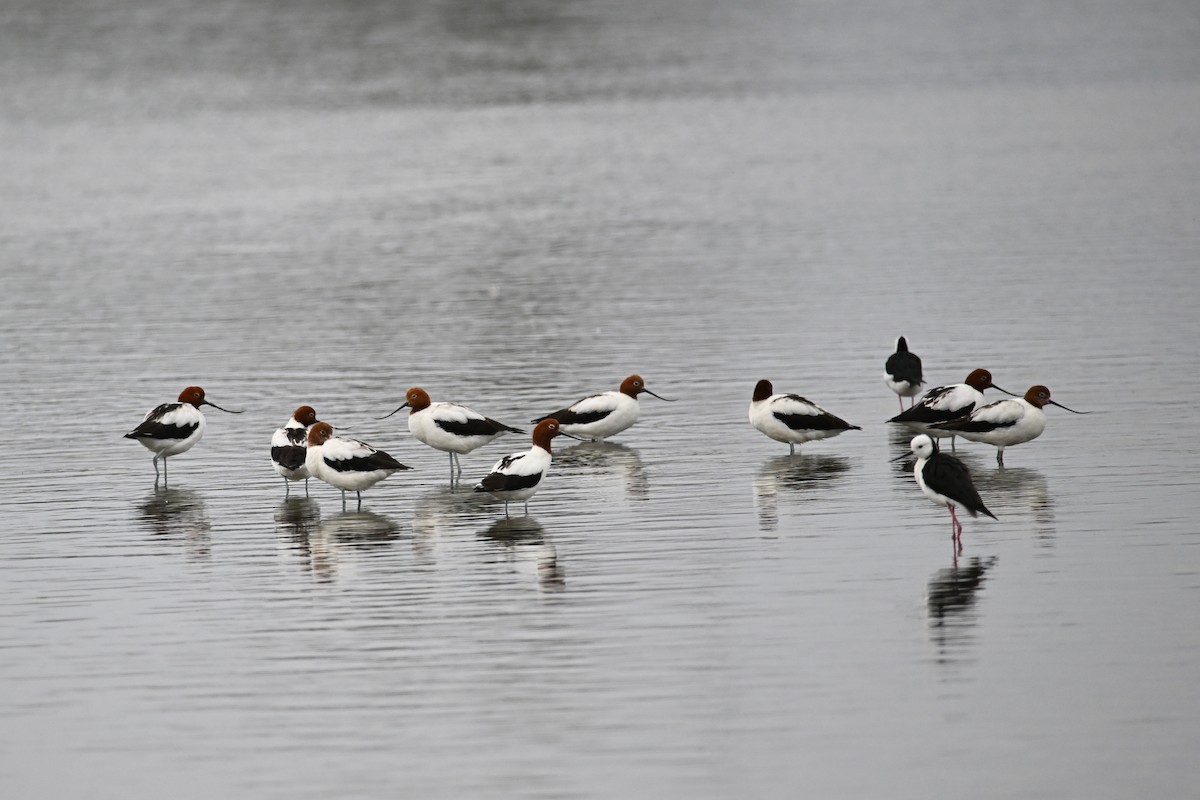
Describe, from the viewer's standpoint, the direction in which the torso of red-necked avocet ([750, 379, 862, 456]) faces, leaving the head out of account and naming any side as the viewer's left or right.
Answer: facing to the left of the viewer

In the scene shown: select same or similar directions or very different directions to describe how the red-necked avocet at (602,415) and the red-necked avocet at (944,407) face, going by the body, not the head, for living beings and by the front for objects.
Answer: same or similar directions

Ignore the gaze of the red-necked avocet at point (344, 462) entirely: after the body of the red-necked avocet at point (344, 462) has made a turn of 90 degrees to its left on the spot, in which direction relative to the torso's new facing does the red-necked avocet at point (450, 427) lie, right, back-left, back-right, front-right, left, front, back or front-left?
back-left

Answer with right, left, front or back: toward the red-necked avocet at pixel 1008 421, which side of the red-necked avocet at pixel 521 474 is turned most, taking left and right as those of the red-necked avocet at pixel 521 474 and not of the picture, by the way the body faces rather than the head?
front

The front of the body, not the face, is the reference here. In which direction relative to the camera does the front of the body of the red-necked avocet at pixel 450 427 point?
to the viewer's left

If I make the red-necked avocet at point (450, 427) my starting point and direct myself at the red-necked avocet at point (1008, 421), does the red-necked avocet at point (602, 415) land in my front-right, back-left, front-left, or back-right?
front-left

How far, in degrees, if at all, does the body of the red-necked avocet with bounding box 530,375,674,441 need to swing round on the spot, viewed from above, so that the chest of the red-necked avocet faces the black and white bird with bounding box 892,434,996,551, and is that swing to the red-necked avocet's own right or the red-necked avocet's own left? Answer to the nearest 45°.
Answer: approximately 45° to the red-necked avocet's own right

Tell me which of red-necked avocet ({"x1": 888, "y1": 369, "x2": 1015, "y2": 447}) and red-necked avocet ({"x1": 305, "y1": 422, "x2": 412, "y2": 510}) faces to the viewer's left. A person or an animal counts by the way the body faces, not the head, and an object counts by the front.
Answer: red-necked avocet ({"x1": 305, "y1": 422, "x2": 412, "y2": 510})

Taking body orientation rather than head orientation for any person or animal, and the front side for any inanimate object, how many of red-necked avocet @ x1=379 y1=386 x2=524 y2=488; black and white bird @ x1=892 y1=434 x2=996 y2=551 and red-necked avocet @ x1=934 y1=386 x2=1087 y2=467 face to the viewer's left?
2

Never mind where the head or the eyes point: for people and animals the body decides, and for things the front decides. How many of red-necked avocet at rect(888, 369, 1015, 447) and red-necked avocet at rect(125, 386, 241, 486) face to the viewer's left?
0

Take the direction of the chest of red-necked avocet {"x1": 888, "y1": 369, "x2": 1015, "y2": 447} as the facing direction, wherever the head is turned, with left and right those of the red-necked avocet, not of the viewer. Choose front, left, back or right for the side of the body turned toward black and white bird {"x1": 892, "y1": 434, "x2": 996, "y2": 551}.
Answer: right

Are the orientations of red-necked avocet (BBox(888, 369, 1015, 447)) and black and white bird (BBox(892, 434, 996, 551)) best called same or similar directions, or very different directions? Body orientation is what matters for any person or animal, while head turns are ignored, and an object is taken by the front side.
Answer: very different directions

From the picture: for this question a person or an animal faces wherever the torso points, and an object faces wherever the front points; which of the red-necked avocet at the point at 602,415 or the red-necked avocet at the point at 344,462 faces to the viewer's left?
the red-necked avocet at the point at 344,462

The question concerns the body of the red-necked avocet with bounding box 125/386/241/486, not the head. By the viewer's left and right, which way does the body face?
facing to the right of the viewer

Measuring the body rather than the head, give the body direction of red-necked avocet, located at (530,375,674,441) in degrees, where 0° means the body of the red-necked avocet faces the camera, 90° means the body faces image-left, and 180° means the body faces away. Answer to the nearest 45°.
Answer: approximately 270°

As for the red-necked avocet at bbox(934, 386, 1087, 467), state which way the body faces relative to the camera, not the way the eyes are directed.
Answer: to the viewer's right

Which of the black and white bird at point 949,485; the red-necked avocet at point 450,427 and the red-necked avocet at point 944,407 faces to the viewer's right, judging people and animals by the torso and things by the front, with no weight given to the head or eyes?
the red-necked avocet at point 944,407

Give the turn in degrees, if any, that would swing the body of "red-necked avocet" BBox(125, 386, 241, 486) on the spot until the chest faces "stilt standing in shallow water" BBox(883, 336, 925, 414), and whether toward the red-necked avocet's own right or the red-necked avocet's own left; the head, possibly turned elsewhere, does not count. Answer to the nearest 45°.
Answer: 0° — it already faces it

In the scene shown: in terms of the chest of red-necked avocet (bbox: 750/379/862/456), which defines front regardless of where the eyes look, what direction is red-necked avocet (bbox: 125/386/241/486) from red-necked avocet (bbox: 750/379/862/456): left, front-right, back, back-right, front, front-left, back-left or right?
front
